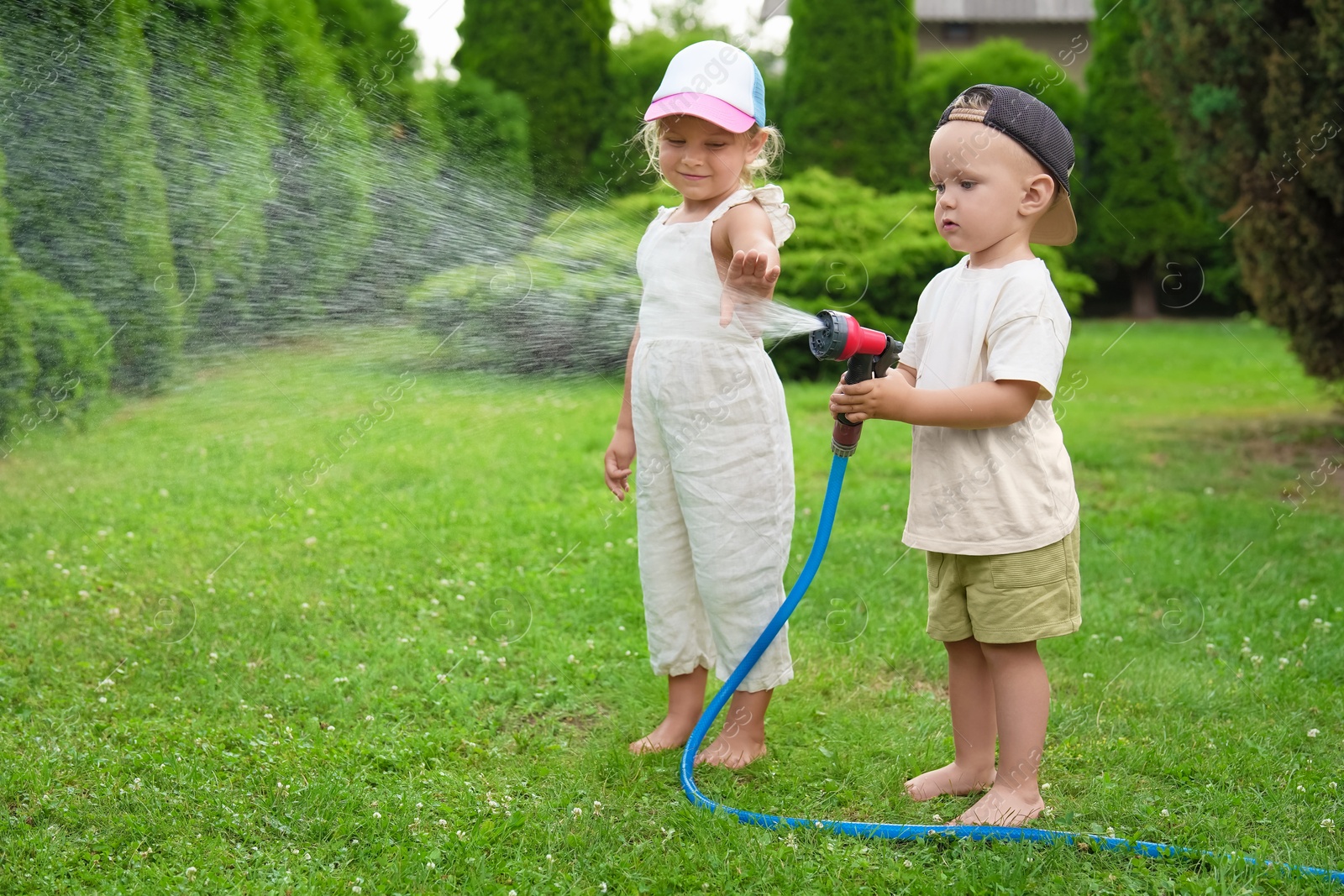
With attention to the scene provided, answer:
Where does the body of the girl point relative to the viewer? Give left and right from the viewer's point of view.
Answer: facing the viewer and to the left of the viewer

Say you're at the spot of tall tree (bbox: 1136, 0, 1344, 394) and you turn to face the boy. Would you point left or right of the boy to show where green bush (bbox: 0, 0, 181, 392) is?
right

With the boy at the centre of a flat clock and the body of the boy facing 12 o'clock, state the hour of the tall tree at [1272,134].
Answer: The tall tree is roughly at 5 o'clock from the boy.

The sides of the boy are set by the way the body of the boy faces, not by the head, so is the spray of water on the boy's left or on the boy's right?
on the boy's right

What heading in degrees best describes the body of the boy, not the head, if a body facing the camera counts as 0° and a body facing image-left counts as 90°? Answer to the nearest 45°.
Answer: approximately 45°

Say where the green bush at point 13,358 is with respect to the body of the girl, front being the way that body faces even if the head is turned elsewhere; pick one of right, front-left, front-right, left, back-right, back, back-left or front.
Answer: right

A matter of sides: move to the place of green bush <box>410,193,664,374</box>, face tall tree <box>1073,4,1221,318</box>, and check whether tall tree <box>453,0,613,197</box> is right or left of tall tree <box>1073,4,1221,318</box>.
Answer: left

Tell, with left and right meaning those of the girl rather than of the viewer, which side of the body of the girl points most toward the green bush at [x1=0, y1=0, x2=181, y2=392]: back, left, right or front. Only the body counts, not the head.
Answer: right

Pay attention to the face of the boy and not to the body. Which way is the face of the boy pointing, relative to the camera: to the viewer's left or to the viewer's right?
to the viewer's left

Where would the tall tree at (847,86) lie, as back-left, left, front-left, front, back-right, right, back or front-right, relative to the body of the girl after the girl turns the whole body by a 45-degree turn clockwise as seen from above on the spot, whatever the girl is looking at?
right

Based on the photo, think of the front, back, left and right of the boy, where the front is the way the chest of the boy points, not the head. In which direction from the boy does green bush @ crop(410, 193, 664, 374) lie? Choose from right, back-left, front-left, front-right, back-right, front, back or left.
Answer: right

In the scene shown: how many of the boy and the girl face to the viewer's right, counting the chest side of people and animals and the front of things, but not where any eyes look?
0
